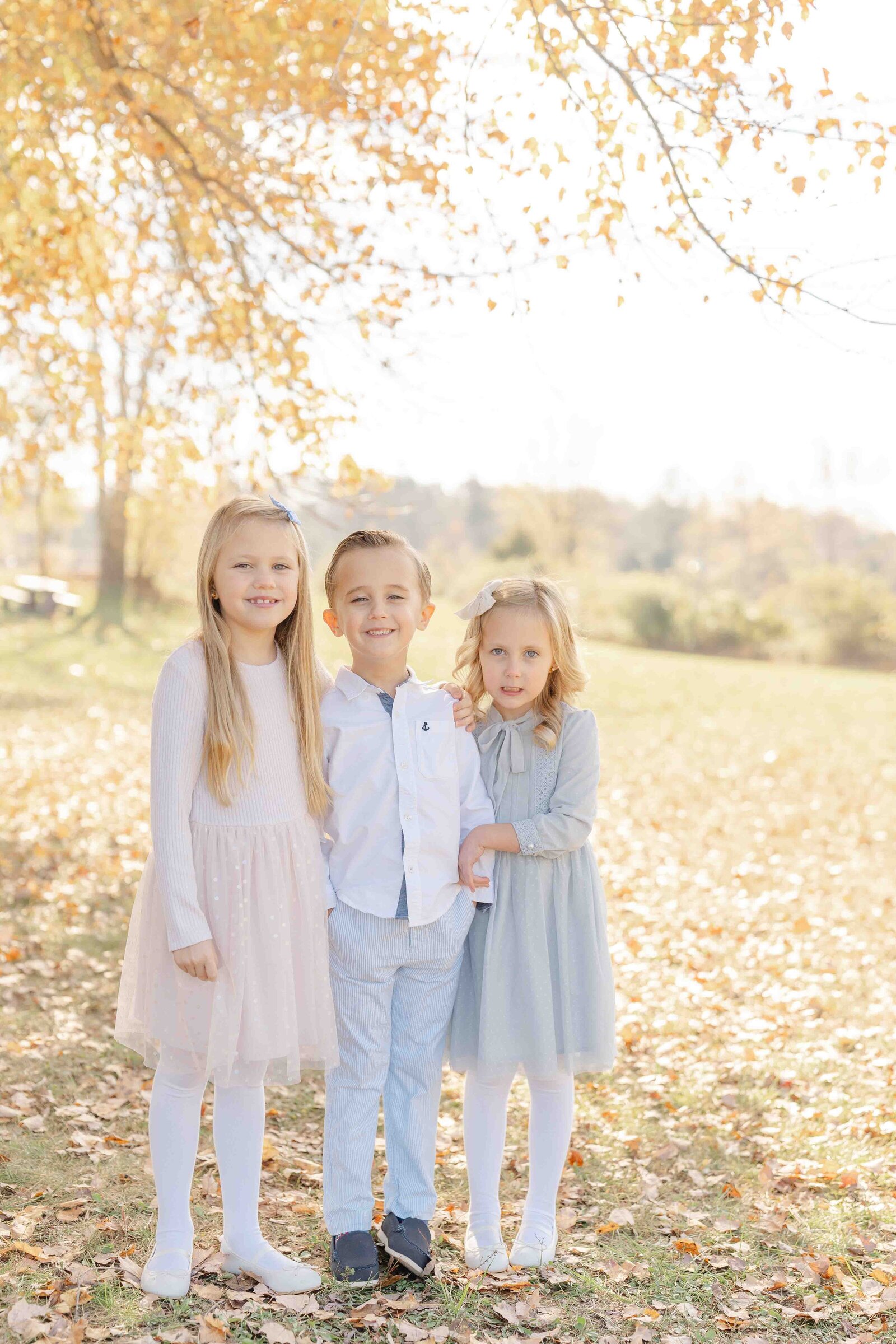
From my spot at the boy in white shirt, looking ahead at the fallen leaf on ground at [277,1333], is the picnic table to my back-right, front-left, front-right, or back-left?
back-right

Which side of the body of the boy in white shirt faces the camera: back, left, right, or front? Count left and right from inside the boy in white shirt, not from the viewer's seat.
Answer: front

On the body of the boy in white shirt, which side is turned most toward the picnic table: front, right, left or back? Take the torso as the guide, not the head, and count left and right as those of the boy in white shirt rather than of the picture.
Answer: back
